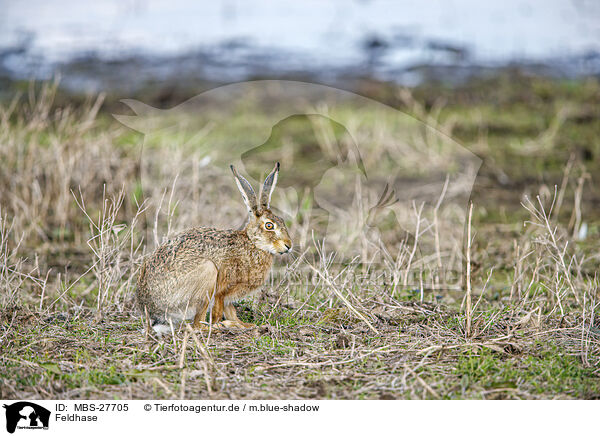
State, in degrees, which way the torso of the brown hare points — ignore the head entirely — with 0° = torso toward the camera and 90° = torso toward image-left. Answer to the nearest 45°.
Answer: approximately 270°
